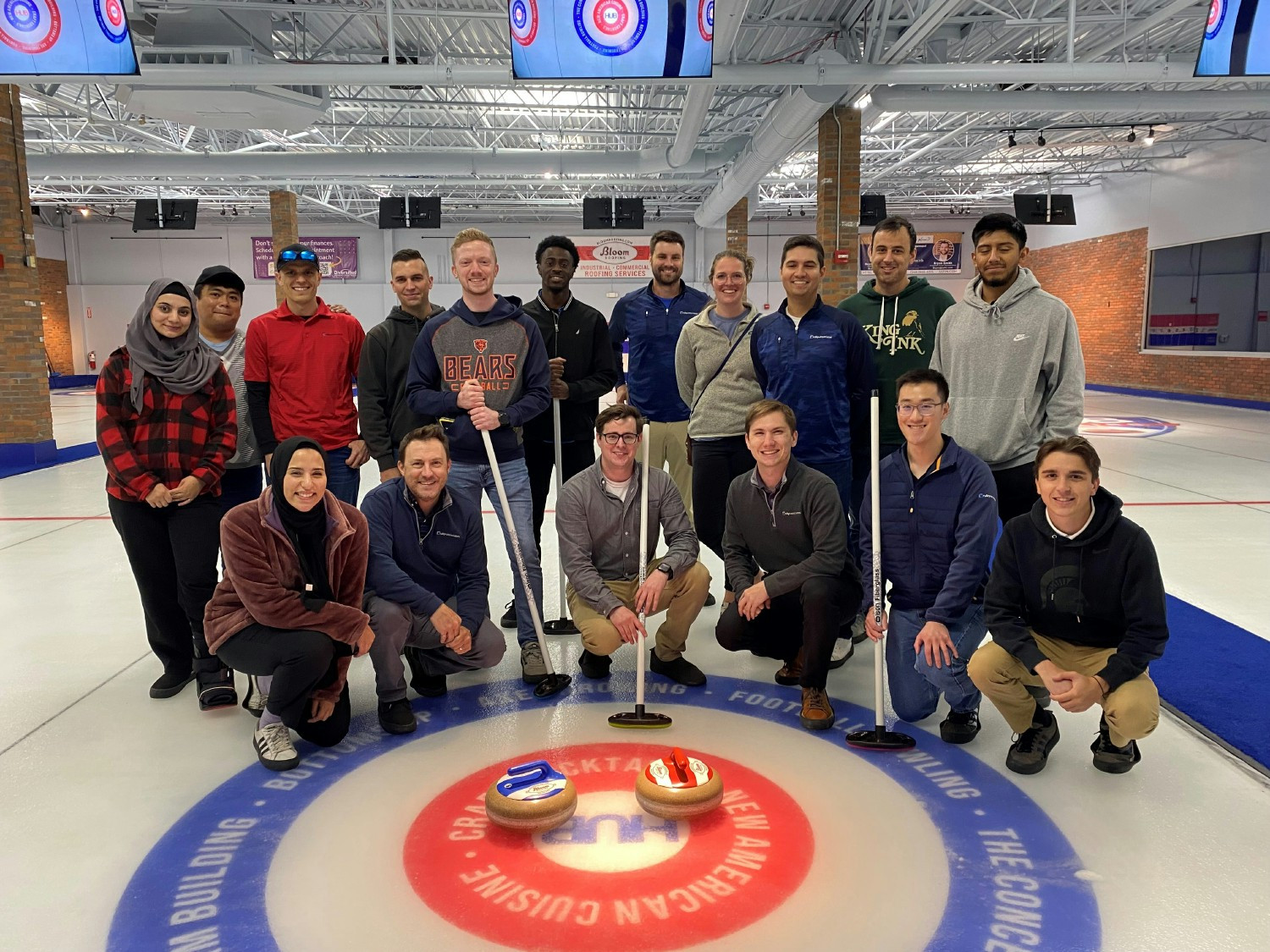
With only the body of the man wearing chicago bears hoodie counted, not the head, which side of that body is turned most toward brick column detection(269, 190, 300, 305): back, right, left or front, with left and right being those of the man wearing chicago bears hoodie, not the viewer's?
back

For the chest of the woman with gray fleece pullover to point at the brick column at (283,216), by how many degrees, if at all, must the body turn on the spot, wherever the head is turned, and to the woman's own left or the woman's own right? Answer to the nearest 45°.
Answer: approximately 135° to the woman's own right

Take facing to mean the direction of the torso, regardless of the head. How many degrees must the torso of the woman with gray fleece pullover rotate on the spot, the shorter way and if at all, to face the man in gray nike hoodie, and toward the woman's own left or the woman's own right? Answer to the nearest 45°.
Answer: approximately 45° to the woman's own left

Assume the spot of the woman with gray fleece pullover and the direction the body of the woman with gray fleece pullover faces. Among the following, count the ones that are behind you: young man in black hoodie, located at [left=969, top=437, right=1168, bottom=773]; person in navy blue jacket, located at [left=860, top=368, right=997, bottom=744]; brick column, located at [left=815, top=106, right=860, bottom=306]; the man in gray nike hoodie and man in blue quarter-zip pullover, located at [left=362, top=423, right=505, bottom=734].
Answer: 1

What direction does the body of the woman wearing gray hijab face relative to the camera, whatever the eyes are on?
toward the camera

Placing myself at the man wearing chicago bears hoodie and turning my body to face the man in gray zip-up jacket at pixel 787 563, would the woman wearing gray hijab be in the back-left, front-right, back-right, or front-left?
back-right

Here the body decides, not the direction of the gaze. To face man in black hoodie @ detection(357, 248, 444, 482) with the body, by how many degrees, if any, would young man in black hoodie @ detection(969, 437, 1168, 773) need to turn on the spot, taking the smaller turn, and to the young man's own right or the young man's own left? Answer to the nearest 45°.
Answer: approximately 90° to the young man's own right

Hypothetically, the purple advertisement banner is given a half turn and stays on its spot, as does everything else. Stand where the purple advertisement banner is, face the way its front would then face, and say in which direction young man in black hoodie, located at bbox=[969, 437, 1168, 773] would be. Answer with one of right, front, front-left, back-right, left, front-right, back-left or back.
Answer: back

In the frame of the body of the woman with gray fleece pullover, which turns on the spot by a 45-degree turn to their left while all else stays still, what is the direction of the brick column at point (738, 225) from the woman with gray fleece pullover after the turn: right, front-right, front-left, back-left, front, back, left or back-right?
back-left

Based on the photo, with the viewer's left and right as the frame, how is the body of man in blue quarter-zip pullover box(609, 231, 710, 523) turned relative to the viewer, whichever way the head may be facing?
facing the viewer

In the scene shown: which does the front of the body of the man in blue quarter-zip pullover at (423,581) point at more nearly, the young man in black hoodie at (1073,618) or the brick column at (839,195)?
the young man in black hoodie
